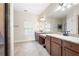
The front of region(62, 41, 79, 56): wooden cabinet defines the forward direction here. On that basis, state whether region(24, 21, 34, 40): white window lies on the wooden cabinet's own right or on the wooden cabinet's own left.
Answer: on the wooden cabinet's own right

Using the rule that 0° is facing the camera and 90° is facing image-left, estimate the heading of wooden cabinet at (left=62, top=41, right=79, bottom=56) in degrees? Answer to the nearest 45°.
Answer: approximately 45°

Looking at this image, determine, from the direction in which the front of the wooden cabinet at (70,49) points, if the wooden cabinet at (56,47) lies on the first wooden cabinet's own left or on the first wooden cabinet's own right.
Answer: on the first wooden cabinet's own right
